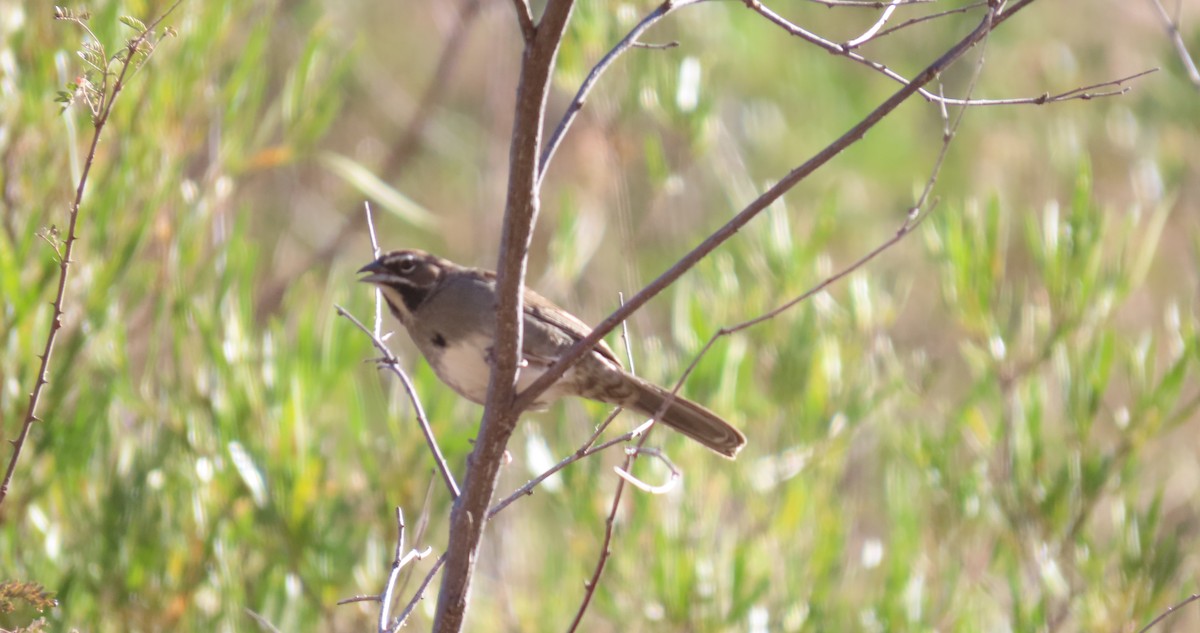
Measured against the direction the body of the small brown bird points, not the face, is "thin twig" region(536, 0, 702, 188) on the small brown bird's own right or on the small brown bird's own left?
on the small brown bird's own left

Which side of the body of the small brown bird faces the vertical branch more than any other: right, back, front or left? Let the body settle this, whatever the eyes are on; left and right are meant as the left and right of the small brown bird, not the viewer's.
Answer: left

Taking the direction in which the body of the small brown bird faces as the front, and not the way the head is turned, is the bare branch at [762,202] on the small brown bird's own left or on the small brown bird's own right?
on the small brown bird's own left

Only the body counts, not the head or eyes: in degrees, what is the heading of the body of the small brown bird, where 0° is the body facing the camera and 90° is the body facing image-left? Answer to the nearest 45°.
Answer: approximately 90°
